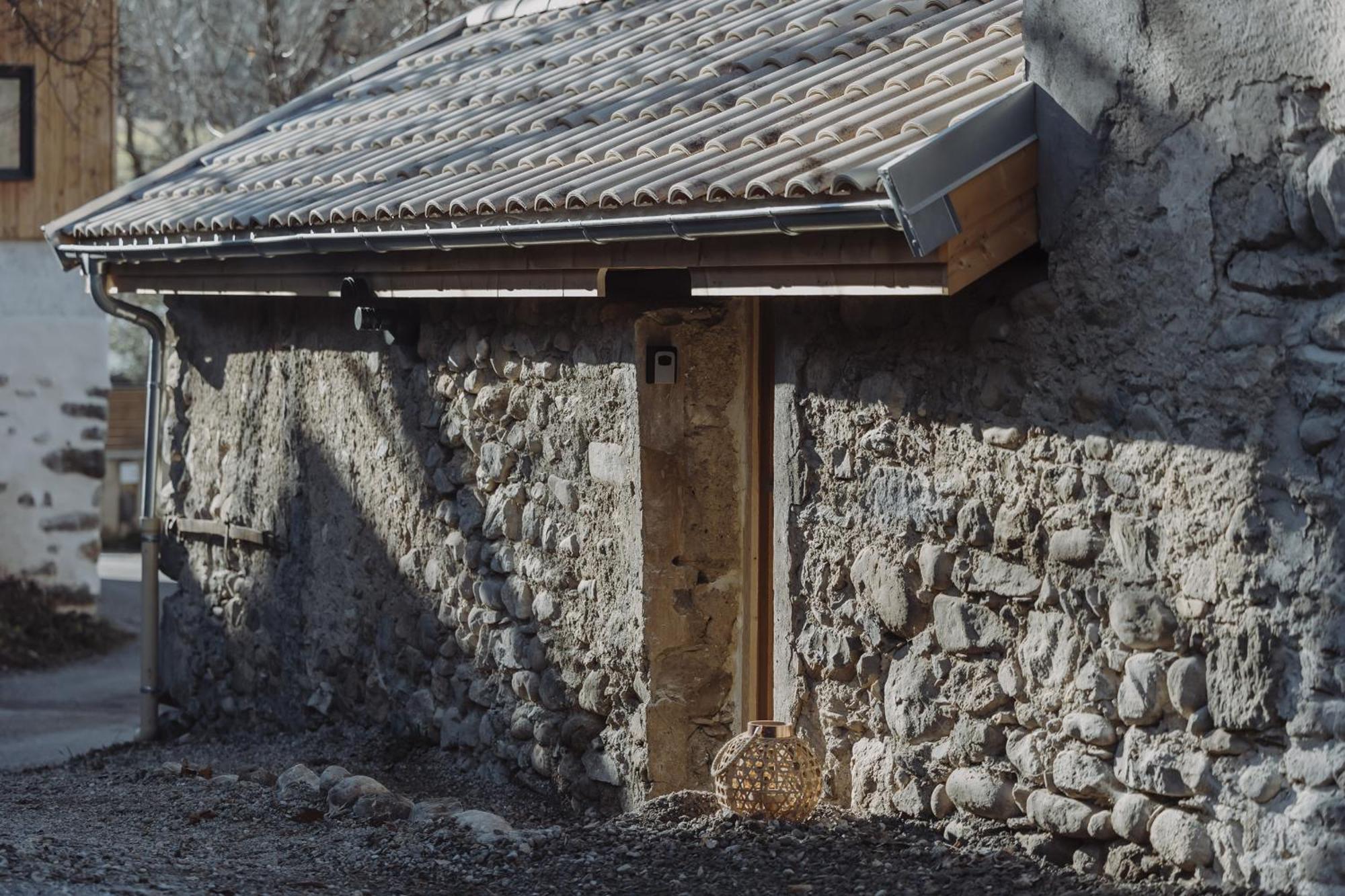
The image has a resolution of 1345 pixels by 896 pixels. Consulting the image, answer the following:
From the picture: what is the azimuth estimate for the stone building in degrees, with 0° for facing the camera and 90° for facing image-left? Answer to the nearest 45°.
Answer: approximately 45°

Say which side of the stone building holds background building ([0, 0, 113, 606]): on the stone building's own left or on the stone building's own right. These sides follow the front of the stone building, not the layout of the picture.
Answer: on the stone building's own right
